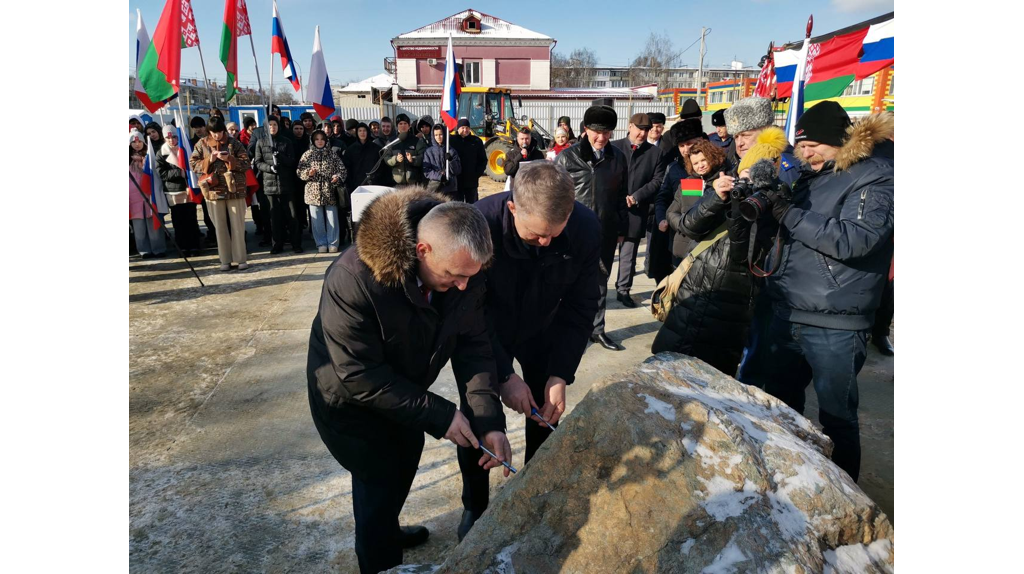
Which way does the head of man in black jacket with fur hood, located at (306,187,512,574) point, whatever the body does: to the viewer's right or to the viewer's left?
to the viewer's right

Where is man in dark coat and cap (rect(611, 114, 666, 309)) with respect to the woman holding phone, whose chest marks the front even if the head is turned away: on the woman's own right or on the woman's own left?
on the woman's own left

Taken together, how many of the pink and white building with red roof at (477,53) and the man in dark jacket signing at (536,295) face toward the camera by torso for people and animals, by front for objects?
2

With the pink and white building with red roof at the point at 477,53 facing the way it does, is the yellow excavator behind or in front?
in front

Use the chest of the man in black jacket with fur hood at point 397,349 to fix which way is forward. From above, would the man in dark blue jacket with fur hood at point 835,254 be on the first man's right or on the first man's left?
on the first man's left

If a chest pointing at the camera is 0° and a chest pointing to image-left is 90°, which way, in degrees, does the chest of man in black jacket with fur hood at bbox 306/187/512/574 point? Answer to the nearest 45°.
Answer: approximately 315°

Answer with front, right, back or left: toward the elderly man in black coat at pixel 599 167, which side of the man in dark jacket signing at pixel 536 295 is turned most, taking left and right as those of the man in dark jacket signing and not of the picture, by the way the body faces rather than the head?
back

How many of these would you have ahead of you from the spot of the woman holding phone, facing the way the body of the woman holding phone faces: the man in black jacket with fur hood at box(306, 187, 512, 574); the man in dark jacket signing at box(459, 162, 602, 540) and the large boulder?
3

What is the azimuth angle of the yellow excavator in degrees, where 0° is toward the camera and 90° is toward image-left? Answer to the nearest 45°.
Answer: approximately 315°

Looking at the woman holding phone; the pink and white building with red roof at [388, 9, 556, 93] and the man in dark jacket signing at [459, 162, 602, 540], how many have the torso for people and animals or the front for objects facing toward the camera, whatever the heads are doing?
3

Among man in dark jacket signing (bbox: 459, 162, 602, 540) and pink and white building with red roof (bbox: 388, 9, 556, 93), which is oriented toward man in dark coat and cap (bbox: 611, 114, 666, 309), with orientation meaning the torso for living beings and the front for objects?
the pink and white building with red roof

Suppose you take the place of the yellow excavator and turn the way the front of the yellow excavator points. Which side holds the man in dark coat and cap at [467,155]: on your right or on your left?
on your right

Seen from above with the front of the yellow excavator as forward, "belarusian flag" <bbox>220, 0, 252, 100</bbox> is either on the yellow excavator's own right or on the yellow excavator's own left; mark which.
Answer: on the yellow excavator's own right

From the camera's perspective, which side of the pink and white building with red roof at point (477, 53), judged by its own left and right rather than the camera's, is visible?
front

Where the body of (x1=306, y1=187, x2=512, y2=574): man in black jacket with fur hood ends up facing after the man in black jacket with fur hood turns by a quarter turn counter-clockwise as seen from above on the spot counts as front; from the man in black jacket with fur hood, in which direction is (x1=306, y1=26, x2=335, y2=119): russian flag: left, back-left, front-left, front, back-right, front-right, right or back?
front-left
